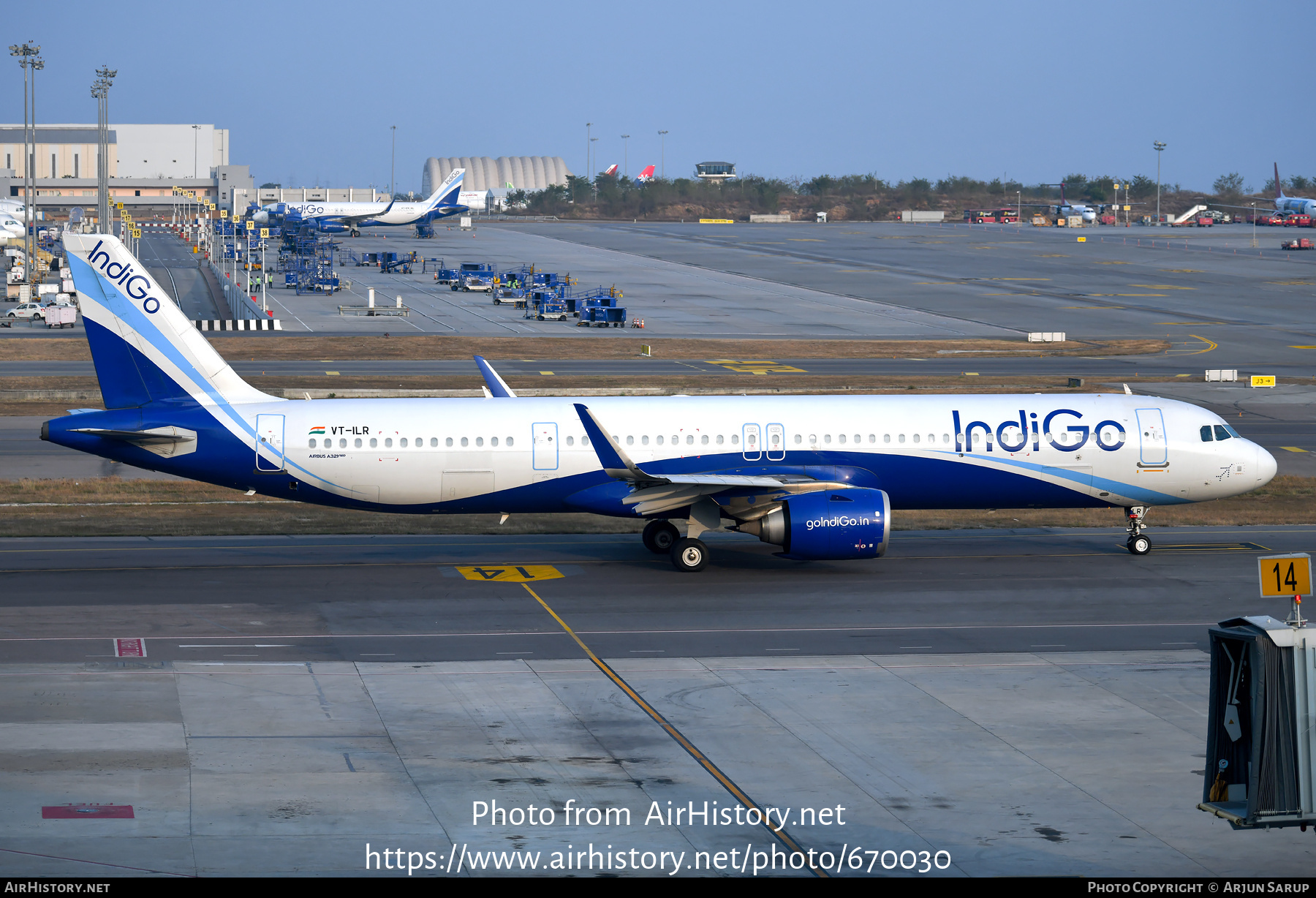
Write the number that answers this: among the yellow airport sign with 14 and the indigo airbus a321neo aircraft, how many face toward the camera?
1

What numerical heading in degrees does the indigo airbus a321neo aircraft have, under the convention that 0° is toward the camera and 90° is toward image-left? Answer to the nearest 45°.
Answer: approximately 270°

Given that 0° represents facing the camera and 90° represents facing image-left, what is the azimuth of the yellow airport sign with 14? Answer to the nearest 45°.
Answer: approximately 0°

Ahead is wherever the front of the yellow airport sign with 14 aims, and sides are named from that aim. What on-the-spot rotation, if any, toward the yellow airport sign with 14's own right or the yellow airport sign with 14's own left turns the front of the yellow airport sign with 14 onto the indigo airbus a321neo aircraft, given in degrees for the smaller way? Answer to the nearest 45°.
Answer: approximately 135° to the yellow airport sign with 14's own right

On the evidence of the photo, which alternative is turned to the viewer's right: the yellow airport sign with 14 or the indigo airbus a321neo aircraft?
the indigo airbus a321neo aircraft

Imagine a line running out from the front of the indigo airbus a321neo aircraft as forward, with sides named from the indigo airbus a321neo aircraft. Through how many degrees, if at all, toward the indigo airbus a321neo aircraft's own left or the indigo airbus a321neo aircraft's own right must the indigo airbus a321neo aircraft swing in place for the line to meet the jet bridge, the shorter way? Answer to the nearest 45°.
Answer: approximately 90° to the indigo airbus a321neo aircraft's own right

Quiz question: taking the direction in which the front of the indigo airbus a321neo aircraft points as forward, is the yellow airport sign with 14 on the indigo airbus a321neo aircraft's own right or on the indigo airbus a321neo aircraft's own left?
on the indigo airbus a321neo aircraft's own right
